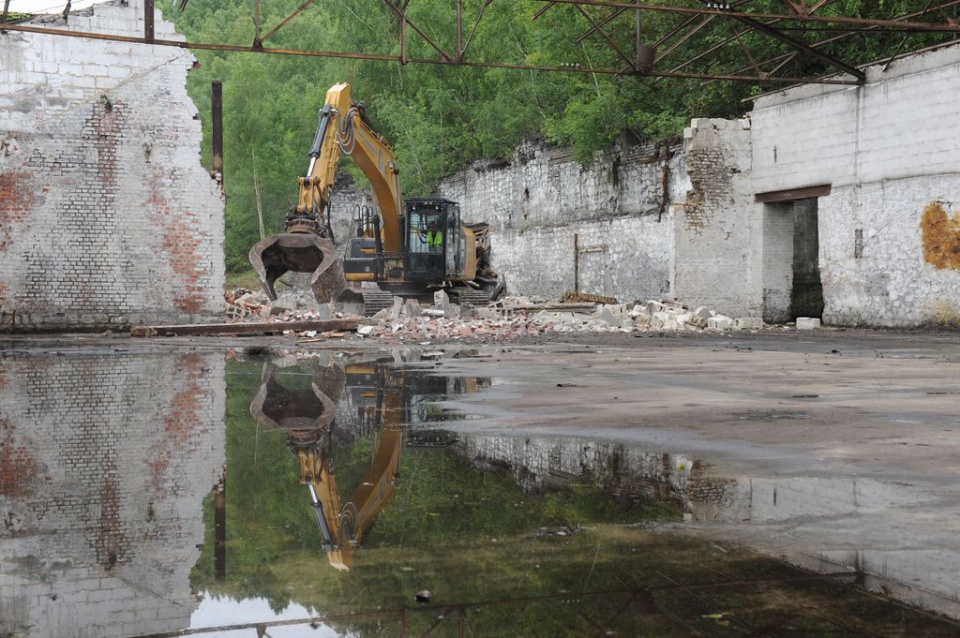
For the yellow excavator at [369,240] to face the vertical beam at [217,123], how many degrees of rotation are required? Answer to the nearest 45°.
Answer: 0° — it already faces it

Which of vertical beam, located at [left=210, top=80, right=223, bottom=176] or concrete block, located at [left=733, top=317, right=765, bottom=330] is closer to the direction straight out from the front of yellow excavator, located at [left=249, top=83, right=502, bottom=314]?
the vertical beam

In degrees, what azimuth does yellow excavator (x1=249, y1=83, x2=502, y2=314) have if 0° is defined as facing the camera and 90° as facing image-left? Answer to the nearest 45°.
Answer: approximately 45°

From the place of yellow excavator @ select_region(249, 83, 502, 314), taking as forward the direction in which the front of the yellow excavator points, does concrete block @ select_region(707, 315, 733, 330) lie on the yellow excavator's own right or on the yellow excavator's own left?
on the yellow excavator's own left

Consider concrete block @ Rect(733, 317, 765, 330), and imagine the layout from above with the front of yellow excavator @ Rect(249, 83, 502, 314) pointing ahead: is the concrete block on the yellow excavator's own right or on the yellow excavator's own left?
on the yellow excavator's own left

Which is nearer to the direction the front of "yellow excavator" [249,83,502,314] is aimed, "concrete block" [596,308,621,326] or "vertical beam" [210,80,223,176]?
the vertical beam

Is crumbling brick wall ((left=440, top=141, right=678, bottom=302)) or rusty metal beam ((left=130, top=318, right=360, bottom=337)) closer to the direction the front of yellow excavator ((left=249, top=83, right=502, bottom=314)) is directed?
the rusty metal beam
